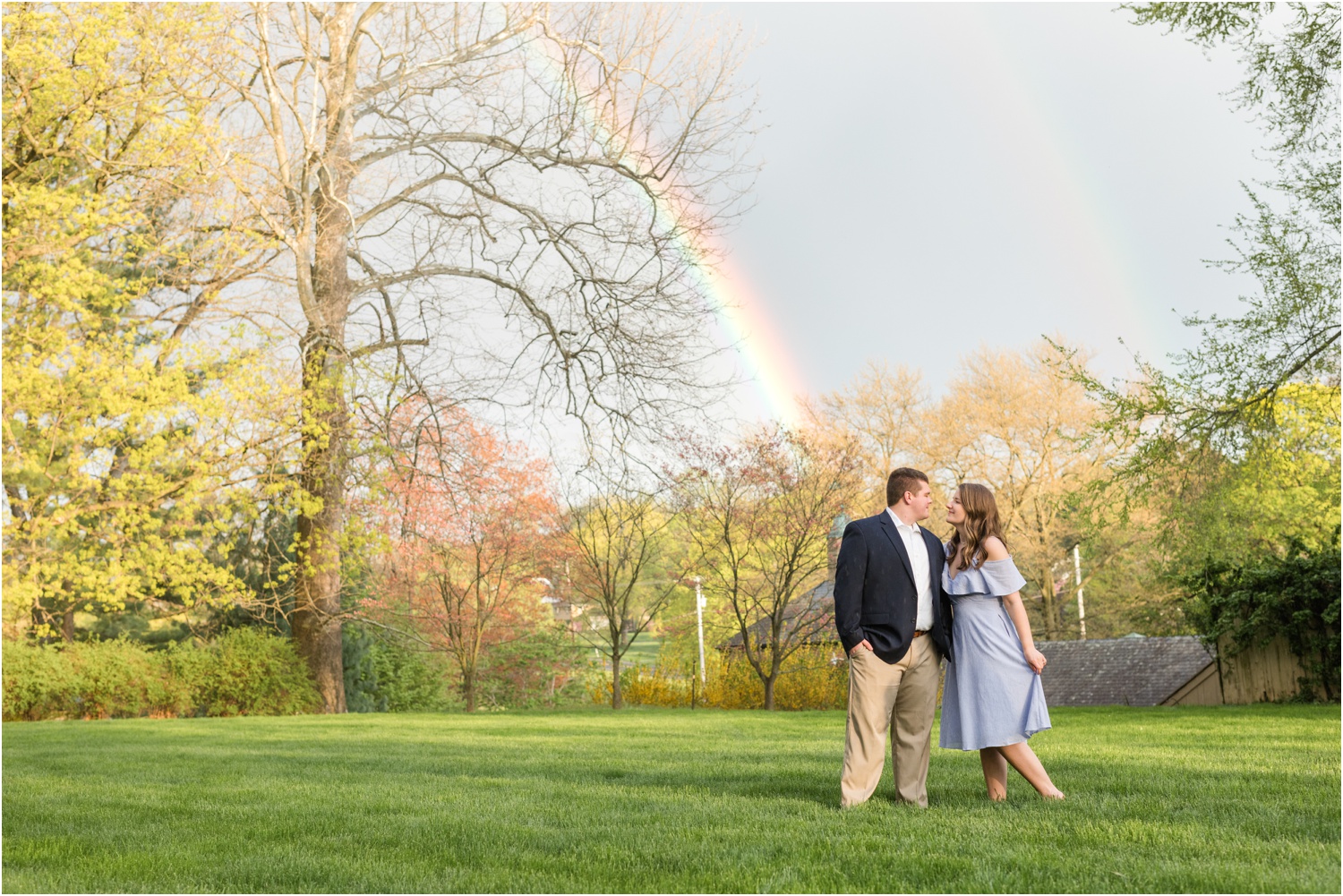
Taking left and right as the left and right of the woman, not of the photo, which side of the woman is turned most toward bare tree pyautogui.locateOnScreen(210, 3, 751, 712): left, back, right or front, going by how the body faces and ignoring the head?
right

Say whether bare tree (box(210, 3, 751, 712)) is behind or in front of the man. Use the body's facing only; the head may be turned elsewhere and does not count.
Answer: behind

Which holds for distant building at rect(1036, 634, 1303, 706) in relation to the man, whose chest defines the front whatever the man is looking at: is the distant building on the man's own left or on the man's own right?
on the man's own left

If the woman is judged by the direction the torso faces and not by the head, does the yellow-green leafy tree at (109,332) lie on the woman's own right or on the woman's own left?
on the woman's own right

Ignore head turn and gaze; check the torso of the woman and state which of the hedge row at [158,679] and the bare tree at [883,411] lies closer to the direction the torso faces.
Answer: the hedge row

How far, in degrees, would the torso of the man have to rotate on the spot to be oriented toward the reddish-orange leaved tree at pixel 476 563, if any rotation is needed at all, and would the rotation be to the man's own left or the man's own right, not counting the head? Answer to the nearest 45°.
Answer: approximately 180°

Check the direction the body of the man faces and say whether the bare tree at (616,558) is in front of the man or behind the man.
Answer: behind

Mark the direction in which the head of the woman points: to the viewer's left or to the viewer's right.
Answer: to the viewer's left

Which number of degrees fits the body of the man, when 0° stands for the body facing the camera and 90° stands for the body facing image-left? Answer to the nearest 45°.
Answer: approximately 315°

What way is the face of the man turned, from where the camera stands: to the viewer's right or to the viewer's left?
to the viewer's right

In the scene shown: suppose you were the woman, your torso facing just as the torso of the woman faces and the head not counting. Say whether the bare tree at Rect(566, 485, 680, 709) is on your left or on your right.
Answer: on your right

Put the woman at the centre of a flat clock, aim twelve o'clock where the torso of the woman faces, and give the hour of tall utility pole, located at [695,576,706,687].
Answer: The tall utility pole is roughly at 4 o'clock from the woman.

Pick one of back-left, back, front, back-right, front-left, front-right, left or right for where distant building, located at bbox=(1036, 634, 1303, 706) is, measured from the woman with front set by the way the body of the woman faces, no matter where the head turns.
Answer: back-right
